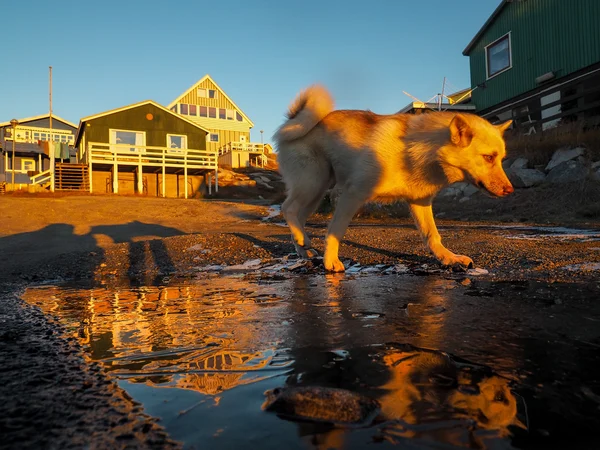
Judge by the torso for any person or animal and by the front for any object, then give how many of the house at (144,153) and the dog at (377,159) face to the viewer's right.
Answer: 1

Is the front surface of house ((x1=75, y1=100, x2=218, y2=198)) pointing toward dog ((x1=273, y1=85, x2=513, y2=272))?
yes

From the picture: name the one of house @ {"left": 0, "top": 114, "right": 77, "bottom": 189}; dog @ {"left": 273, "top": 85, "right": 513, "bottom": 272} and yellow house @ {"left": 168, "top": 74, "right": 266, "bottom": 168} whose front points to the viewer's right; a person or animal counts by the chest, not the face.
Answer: the dog

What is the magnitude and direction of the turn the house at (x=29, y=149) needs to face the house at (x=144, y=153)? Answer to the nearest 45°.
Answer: approximately 45° to its left

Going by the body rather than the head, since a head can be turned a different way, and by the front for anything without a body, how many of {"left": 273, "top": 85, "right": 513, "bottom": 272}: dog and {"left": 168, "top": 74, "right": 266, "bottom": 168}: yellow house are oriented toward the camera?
1

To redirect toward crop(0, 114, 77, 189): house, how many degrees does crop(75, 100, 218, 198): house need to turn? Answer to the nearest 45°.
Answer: approximately 135° to its right

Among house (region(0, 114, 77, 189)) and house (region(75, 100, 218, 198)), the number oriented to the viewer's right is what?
0

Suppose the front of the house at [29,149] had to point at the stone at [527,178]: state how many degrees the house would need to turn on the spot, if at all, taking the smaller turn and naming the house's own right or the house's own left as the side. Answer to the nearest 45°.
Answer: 0° — it already faces it

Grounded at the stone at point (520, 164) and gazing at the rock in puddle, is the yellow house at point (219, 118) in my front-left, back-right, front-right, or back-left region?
back-right

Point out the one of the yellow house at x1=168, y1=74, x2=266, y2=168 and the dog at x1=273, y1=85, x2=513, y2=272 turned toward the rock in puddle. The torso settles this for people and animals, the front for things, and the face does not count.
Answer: the yellow house

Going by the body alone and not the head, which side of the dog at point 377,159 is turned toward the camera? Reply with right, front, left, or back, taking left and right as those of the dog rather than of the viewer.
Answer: right

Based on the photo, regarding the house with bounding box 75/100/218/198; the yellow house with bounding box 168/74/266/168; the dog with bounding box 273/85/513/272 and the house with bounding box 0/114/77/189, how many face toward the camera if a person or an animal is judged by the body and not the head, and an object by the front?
3
